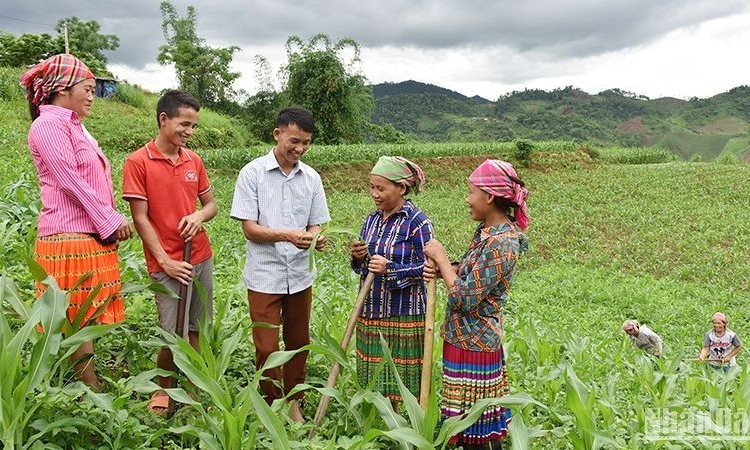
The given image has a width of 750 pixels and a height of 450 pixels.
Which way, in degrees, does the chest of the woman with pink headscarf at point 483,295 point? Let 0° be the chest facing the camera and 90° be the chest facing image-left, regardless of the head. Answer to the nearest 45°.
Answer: approximately 90°

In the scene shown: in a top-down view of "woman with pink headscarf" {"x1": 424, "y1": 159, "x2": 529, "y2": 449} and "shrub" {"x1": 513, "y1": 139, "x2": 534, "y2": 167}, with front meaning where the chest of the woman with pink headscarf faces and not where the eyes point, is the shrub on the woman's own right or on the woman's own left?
on the woman's own right

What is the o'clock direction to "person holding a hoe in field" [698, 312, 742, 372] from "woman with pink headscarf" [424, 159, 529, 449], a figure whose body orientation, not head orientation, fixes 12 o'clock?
The person holding a hoe in field is roughly at 4 o'clock from the woman with pink headscarf.

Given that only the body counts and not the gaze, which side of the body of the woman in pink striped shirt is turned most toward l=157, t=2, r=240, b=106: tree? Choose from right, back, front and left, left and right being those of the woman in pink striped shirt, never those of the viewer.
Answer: left

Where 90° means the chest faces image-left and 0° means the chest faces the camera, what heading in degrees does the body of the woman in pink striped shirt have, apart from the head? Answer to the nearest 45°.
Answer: approximately 270°

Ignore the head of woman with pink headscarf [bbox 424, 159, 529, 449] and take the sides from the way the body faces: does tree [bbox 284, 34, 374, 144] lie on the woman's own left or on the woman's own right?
on the woman's own right

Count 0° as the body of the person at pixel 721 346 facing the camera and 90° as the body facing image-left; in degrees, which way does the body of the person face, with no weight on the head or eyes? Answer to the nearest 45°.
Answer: approximately 0°

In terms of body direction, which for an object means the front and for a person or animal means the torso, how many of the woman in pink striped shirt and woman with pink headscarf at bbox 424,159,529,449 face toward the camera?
0

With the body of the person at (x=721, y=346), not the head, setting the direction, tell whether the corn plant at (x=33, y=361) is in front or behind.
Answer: in front

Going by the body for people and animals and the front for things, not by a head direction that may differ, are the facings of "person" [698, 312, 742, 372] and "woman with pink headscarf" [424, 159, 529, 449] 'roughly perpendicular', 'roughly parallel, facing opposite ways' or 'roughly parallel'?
roughly perpendicular

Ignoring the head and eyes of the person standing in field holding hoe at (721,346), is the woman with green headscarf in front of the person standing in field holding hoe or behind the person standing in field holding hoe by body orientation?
in front
